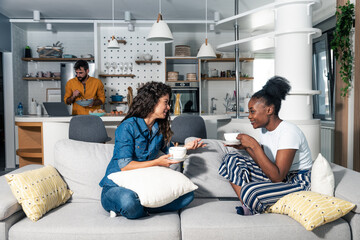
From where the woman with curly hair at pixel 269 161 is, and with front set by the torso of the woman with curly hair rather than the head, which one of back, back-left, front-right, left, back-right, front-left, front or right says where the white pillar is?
right

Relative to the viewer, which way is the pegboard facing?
toward the camera

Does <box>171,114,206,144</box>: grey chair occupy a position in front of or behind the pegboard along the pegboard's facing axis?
in front

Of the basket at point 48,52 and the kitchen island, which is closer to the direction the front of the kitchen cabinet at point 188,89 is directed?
the kitchen island

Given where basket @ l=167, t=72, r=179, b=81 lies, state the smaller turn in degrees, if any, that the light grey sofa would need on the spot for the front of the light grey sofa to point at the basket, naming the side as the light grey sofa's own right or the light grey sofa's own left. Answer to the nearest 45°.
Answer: approximately 180°

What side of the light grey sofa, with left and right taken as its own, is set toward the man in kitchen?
back

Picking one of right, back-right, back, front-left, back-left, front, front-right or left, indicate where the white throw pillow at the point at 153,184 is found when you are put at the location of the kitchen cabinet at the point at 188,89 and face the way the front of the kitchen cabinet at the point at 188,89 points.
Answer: front

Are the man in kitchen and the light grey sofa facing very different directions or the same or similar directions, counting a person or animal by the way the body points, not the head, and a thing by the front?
same or similar directions

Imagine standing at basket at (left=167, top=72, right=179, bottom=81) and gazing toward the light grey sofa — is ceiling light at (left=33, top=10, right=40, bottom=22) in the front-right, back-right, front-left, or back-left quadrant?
front-right

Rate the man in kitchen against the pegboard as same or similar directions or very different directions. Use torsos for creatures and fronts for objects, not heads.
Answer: same or similar directions

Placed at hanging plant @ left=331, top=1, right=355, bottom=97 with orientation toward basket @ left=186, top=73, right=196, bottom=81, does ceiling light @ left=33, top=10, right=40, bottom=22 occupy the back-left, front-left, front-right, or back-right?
front-left

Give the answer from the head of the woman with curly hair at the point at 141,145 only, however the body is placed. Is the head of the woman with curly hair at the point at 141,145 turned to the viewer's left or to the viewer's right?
to the viewer's right

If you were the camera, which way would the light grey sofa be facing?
facing the viewer

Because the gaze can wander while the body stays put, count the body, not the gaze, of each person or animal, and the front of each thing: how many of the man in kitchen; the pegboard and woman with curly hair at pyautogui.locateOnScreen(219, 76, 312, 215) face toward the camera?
2

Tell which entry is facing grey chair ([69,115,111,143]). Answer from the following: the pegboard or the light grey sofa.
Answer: the pegboard

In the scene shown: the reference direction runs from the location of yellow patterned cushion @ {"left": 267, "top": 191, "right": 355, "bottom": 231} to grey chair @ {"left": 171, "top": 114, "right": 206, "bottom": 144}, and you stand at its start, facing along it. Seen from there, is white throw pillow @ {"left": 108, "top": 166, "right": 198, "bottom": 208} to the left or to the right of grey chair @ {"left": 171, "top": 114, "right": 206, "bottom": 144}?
left

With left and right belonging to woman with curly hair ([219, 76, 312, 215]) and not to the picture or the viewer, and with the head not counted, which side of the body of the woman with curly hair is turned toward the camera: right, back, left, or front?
left

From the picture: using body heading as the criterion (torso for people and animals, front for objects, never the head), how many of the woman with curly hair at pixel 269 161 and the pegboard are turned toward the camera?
1

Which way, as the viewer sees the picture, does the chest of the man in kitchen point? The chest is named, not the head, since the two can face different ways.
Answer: toward the camera

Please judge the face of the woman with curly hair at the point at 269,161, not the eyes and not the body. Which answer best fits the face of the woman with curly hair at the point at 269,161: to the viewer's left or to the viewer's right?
to the viewer's left

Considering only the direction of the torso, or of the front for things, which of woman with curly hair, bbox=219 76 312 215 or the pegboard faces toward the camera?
the pegboard

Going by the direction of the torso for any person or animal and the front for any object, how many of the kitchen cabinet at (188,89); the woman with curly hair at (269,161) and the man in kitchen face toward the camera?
2
